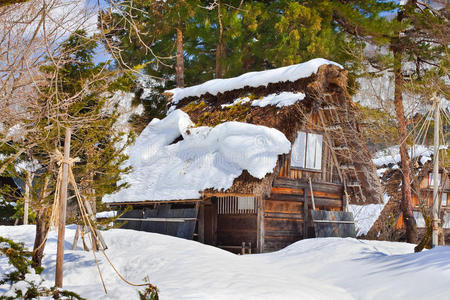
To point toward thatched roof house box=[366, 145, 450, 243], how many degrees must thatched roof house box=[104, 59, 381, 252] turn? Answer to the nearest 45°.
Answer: approximately 90° to its left

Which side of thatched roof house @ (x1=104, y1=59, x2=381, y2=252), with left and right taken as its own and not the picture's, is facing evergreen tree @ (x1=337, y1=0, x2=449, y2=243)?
left

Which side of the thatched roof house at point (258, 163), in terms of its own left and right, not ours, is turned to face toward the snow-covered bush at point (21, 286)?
front

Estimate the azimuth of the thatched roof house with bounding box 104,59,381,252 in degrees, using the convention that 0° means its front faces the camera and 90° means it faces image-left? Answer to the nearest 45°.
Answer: approximately 45°

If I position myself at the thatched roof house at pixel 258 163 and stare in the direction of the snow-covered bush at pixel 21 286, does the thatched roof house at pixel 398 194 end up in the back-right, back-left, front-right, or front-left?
back-left
